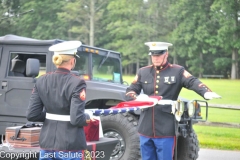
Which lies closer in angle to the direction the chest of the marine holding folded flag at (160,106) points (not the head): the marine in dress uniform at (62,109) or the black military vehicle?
the marine in dress uniform

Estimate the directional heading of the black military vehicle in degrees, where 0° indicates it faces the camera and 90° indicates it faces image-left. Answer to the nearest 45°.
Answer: approximately 315°

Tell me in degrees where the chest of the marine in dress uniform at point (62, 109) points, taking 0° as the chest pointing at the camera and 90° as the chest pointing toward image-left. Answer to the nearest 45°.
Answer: approximately 225°

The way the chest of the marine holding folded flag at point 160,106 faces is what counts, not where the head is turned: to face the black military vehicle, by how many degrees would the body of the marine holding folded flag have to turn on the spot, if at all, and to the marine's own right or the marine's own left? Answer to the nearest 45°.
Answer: approximately 135° to the marine's own right

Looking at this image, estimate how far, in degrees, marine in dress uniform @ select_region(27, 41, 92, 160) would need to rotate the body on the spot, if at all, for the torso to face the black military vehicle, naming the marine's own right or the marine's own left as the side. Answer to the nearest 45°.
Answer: approximately 45° to the marine's own left

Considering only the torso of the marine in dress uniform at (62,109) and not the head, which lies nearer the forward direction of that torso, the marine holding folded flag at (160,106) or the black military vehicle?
the marine holding folded flag

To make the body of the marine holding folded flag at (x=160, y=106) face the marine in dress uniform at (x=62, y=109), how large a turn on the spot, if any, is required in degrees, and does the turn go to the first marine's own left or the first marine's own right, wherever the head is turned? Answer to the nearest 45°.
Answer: approximately 45° to the first marine's own right

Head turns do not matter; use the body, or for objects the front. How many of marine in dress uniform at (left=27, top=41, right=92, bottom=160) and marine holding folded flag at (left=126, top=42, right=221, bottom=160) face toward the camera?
1

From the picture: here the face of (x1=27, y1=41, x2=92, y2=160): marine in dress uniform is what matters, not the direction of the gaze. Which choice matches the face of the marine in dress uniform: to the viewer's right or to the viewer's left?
to the viewer's right

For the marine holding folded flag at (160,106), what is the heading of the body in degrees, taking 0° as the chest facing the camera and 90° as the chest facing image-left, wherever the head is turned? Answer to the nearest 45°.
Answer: approximately 0°
